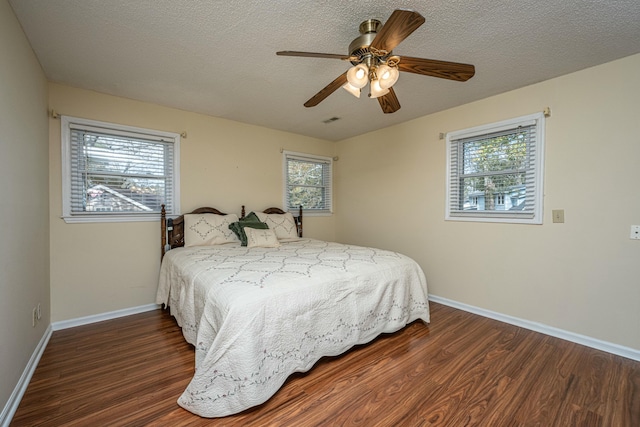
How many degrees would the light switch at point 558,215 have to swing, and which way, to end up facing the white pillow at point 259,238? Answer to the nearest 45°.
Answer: approximately 45° to its right

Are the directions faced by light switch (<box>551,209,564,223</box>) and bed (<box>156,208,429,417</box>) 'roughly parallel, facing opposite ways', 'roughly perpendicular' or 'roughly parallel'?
roughly perpendicular

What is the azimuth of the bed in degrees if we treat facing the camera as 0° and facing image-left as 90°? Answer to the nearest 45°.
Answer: approximately 315°
